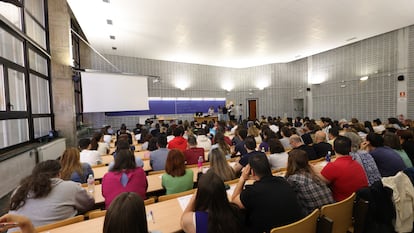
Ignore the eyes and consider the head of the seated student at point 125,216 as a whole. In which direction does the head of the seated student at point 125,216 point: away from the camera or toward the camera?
away from the camera

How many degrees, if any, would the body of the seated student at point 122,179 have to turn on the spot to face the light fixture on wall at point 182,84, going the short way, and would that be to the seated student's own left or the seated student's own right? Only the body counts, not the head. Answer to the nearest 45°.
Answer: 0° — they already face it

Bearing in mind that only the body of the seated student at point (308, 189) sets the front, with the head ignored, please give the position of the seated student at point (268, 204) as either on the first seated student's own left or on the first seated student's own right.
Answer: on the first seated student's own left

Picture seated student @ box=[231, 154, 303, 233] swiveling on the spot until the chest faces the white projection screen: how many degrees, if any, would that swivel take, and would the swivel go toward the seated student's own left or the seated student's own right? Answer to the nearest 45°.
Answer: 0° — they already face it

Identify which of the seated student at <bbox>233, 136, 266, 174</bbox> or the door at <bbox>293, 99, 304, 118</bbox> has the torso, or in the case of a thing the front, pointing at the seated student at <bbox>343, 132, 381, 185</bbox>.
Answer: the door

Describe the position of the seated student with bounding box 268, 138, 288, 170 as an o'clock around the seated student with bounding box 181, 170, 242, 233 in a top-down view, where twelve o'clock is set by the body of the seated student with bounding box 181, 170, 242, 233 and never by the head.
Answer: the seated student with bounding box 268, 138, 288, 170 is roughly at 1 o'clock from the seated student with bounding box 181, 170, 242, 233.

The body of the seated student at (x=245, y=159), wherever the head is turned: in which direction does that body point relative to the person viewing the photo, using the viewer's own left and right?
facing away from the viewer

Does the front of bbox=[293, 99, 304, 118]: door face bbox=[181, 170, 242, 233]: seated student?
yes

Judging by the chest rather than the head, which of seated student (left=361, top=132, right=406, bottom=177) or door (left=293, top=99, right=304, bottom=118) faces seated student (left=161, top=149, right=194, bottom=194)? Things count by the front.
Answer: the door

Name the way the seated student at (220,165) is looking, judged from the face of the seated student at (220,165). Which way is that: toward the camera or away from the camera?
away from the camera

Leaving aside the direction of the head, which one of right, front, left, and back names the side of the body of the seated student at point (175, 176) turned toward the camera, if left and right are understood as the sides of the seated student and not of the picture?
back

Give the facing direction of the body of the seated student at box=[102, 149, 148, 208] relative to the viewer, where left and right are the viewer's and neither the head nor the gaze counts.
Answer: facing away from the viewer

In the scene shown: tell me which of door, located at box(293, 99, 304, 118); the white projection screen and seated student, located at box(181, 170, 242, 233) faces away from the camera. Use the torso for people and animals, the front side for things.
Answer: the seated student

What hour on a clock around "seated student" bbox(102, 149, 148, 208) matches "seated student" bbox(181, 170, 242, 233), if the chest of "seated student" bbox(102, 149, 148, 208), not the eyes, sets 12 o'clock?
"seated student" bbox(181, 170, 242, 233) is roughly at 5 o'clock from "seated student" bbox(102, 149, 148, 208).

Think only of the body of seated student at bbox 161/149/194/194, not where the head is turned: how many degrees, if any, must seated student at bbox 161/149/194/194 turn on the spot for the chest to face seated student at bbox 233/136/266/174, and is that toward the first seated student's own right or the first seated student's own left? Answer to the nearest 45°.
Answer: approximately 90° to the first seated student's own right

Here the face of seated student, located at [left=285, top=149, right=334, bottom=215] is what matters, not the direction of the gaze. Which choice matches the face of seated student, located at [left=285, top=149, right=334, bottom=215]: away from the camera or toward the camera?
away from the camera

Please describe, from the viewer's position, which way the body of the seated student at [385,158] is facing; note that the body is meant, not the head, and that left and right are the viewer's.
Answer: facing away from the viewer and to the left of the viewer

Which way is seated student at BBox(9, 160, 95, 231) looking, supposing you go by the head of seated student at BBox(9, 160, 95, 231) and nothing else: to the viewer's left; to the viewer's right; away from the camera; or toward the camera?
away from the camera
